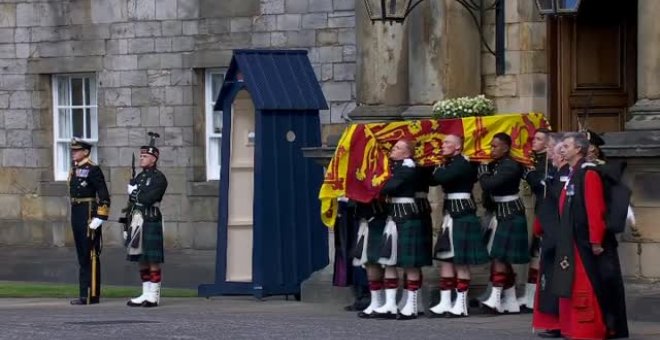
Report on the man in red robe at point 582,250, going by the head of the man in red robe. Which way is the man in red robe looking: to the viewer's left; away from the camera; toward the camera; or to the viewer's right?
to the viewer's left

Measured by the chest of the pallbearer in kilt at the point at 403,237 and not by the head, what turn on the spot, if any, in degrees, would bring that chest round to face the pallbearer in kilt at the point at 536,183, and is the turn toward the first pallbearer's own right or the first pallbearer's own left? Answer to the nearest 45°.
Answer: approximately 180°

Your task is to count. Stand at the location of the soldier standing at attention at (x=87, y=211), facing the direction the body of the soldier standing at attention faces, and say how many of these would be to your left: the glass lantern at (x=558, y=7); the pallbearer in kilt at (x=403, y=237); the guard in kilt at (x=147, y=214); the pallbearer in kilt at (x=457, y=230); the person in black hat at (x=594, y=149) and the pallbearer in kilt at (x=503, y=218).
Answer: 6

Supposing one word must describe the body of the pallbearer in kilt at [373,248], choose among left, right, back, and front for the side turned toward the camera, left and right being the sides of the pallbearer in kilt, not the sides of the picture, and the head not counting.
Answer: left

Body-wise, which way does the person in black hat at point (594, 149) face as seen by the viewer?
to the viewer's left

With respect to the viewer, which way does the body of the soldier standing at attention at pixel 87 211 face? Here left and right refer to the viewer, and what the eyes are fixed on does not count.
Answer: facing the viewer and to the left of the viewer

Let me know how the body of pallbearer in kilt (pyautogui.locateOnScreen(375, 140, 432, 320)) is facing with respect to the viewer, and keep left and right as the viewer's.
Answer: facing to the left of the viewer

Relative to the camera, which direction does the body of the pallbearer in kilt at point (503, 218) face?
to the viewer's left

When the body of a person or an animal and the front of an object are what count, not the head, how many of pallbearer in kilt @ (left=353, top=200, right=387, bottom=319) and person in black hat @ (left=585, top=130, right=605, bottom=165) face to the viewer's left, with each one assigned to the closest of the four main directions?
2

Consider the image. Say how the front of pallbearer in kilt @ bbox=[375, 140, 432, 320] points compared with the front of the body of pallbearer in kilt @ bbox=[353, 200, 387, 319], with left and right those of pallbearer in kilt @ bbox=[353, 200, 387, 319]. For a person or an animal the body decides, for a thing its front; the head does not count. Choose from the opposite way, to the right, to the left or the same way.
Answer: the same way

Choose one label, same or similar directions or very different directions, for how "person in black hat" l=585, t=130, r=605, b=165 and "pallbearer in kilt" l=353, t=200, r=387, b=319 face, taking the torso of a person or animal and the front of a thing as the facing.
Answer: same or similar directions

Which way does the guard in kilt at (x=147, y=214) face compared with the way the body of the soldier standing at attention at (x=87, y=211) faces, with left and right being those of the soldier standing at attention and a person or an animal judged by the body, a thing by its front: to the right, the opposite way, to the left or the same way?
the same way
